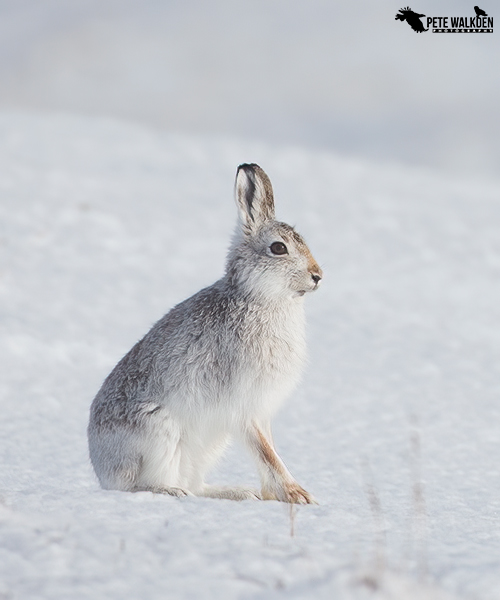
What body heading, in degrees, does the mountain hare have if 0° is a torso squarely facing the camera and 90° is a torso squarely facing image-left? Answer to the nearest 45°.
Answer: approximately 270°
